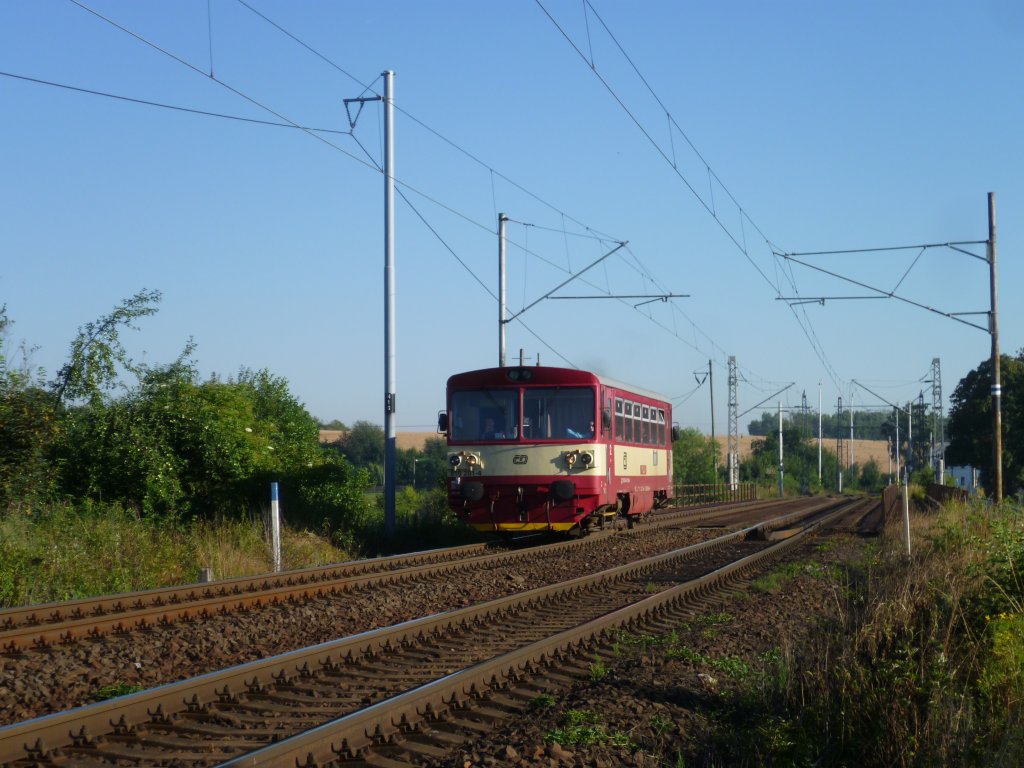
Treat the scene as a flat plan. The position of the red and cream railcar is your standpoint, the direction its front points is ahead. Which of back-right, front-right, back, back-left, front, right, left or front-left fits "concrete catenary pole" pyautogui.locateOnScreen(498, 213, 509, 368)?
back

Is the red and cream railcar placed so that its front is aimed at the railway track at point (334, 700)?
yes

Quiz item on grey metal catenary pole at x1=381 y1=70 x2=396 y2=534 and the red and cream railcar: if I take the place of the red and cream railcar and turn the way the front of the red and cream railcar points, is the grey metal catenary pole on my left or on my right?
on my right

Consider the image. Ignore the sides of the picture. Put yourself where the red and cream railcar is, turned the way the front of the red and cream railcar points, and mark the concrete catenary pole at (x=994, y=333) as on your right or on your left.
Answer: on your left

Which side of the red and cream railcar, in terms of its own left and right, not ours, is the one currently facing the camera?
front

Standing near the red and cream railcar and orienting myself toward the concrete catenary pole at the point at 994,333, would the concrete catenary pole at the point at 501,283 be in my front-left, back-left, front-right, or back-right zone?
front-left

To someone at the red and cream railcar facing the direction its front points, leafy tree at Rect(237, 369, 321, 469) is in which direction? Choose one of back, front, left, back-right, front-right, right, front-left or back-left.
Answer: back-right
